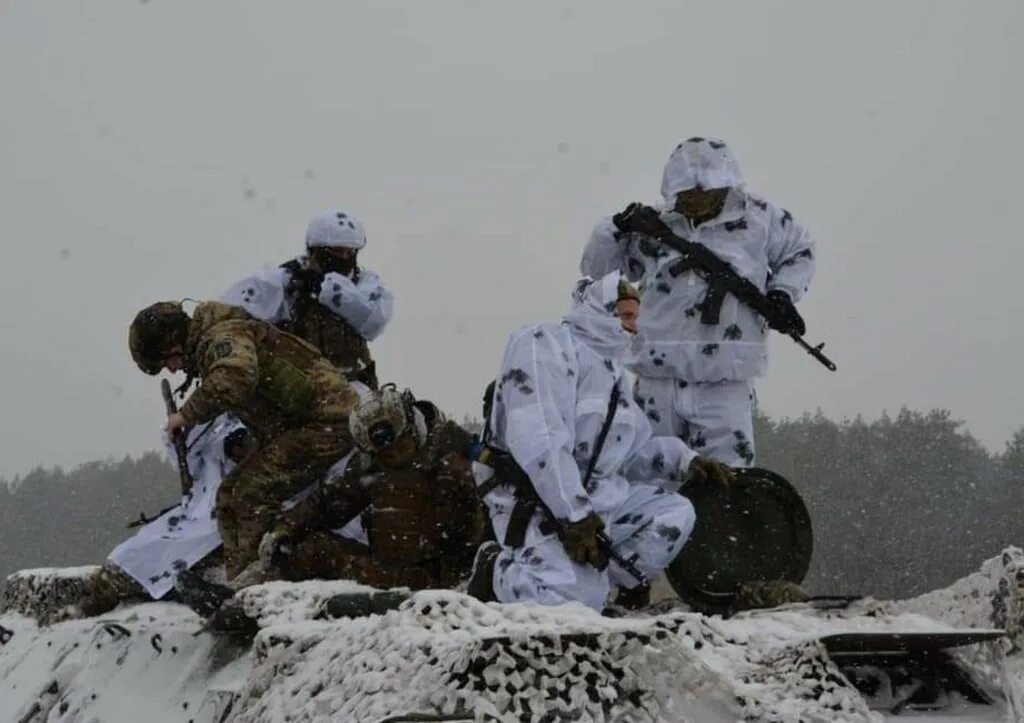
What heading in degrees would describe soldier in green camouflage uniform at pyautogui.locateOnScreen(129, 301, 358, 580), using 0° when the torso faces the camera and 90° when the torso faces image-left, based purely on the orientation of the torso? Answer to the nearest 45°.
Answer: approximately 90°

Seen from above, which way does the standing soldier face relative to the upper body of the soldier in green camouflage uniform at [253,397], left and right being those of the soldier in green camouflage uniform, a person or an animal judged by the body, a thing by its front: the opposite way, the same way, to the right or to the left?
to the left

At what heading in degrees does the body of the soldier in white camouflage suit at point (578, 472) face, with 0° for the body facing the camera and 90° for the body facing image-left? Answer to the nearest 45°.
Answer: approximately 270°

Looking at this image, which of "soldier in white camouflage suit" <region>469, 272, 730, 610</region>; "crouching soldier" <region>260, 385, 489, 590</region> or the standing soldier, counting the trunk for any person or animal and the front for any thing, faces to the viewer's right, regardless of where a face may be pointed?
the soldier in white camouflage suit

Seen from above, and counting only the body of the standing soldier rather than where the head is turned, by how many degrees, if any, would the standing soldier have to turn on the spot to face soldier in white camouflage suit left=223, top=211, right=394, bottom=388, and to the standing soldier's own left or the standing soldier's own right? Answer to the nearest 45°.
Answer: approximately 90° to the standing soldier's own right

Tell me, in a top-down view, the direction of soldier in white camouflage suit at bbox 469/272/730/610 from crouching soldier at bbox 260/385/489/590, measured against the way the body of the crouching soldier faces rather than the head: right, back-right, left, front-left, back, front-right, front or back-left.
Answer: left

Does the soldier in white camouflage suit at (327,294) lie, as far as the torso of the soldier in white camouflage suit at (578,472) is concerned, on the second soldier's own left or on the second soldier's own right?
on the second soldier's own left

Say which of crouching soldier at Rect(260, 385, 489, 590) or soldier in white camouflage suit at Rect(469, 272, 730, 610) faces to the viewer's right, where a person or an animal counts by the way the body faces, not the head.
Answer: the soldier in white camouflage suit

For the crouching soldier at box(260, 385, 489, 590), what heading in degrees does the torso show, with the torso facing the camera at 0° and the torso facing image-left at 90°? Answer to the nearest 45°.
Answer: approximately 45°
